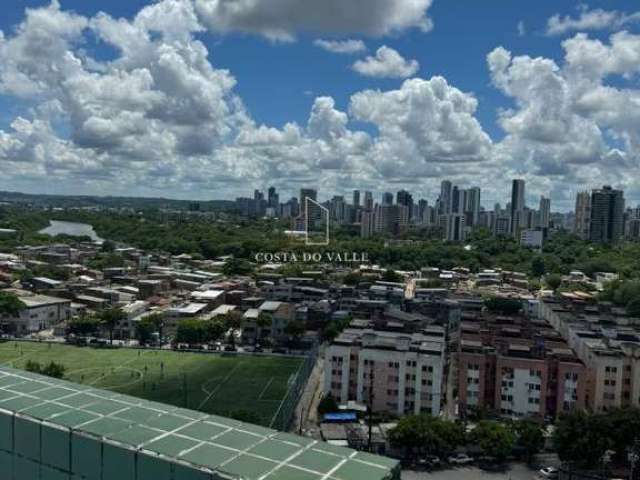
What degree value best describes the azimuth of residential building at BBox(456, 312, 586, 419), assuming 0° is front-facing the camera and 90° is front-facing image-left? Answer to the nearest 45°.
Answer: approximately 0°

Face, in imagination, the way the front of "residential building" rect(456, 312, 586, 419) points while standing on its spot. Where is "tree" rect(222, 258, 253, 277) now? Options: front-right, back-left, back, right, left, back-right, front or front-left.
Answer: back-right

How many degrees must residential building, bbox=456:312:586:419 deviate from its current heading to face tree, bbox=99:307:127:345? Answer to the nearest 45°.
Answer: approximately 90° to its right

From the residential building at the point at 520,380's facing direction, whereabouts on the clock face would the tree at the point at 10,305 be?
The tree is roughly at 3 o'clock from the residential building.

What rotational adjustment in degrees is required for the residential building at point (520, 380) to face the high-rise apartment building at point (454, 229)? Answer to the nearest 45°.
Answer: approximately 180°

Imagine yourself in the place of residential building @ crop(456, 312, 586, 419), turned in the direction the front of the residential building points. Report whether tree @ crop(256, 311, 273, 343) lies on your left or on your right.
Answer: on your right

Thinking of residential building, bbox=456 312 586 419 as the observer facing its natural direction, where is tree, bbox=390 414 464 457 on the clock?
The tree is roughly at 1 o'clock from the residential building.

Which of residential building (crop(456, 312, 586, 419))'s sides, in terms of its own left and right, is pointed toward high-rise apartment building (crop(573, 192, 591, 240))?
back

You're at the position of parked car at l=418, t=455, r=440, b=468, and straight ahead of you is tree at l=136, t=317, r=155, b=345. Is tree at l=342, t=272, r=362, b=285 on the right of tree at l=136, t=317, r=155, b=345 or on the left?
right

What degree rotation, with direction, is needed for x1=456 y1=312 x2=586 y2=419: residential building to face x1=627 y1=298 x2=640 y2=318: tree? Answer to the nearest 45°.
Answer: approximately 180°

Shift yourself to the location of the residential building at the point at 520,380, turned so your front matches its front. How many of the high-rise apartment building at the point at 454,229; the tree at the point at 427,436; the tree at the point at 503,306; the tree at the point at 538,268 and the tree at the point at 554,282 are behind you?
4

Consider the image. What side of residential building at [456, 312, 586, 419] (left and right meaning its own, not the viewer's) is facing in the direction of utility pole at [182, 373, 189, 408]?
right

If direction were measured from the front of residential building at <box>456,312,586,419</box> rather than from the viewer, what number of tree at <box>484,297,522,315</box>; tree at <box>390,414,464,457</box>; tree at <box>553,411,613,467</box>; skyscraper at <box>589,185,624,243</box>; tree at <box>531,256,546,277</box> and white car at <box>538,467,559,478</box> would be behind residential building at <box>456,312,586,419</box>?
3

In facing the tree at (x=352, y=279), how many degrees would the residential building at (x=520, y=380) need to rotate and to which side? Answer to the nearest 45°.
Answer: approximately 135° to its right

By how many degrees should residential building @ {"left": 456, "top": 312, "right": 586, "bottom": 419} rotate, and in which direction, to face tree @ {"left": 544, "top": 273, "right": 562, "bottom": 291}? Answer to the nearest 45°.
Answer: approximately 180°

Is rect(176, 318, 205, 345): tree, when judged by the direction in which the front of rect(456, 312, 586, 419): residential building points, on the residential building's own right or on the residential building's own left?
on the residential building's own right
